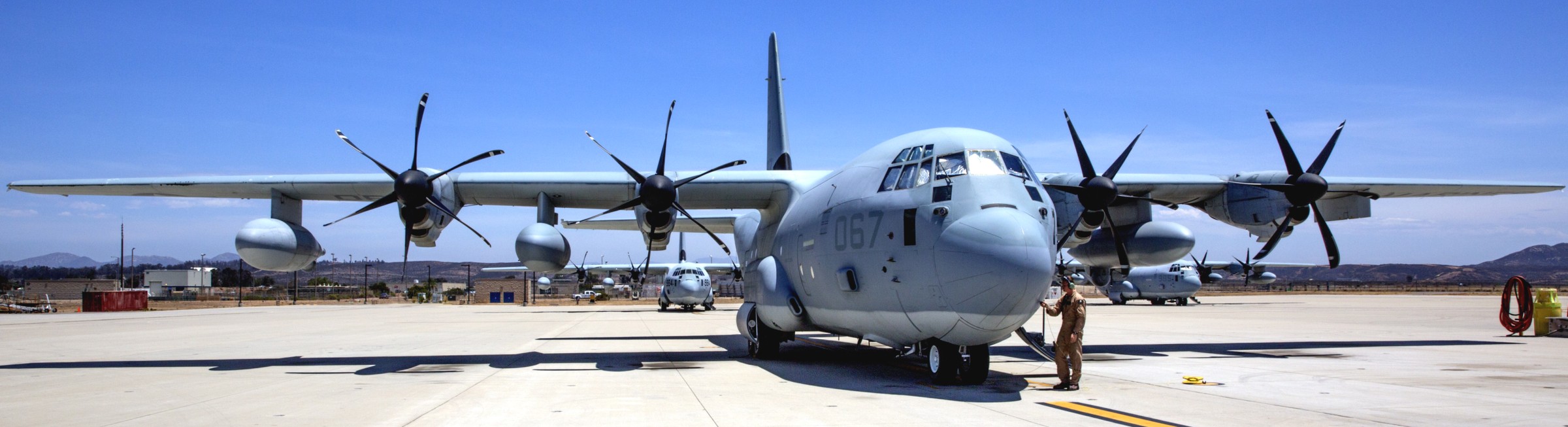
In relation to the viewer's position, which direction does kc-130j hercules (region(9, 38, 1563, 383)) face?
facing the viewer and to the right of the viewer

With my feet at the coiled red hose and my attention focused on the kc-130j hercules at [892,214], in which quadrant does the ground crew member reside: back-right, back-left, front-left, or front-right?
front-left

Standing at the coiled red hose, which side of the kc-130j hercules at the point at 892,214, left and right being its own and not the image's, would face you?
left
